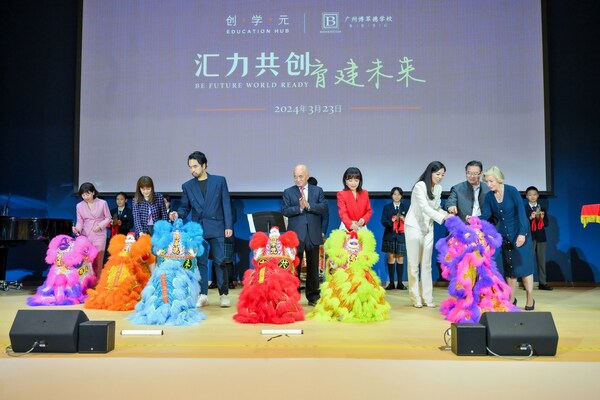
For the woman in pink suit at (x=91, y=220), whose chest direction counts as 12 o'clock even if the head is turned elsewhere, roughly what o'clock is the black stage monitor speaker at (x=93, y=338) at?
The black stage monitor speaker is roughly at 12 o'clock from the woman in pink suit.

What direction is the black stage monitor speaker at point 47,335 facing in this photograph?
away from the camera

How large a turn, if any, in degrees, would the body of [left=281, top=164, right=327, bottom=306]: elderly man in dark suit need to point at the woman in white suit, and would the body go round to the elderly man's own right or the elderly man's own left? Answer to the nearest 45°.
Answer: approximately 90° to the elderly man's own left

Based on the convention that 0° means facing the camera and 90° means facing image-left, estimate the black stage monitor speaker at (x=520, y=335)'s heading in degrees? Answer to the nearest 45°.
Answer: approximately 180°
